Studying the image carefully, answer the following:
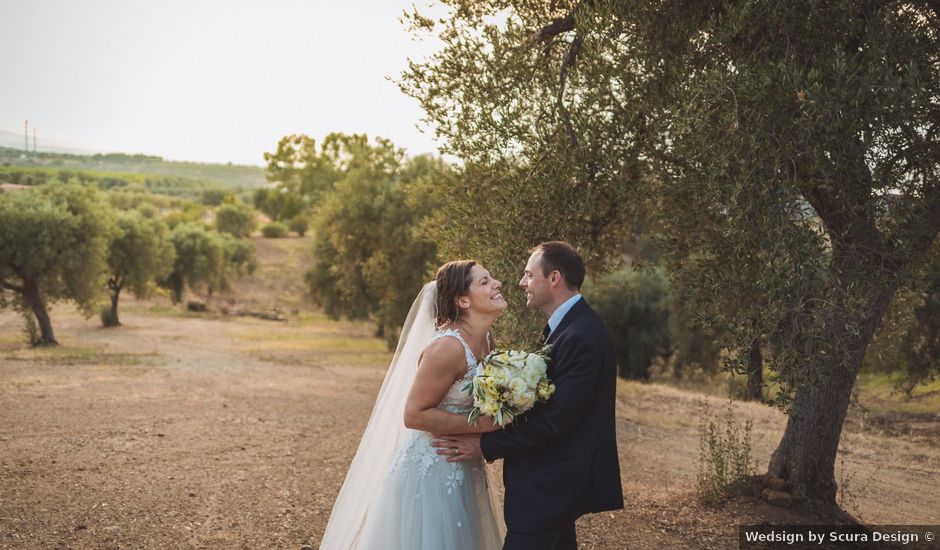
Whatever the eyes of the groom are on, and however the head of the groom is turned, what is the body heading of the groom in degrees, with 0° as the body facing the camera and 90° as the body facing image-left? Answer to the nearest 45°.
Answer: approximately 90°

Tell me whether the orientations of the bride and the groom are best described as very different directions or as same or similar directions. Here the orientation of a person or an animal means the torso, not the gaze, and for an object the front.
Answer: very different directions

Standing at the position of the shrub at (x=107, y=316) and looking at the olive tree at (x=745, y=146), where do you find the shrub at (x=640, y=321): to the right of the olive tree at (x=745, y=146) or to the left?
left

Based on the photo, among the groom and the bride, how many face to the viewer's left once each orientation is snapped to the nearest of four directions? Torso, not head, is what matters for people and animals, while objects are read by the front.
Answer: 1

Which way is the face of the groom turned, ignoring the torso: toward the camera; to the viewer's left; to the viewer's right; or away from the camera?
to the viewer's left

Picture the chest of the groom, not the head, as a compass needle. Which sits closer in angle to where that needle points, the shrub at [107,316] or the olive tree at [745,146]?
the shrub

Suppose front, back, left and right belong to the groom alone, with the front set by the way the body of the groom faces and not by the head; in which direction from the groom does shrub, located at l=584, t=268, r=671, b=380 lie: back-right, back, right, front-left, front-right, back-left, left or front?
right

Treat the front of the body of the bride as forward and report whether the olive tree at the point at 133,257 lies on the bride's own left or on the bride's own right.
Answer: on the bride's own left

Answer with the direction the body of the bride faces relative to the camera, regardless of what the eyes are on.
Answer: to the viewer's right

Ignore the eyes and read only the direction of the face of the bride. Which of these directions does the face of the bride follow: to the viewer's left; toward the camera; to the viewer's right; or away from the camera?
to the viewer's right
